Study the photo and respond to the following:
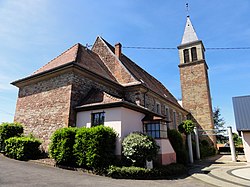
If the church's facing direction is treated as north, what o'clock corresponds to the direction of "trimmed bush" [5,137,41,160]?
The trimmed bush is roughly at 7 o'clock from the church.

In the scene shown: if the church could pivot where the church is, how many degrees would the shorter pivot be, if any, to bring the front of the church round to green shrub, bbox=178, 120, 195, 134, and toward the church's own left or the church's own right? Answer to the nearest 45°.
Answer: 0° — it already faces it

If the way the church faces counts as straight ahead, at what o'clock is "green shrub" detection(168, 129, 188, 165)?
The green shrub is roughly at 1 o'clock from the church.

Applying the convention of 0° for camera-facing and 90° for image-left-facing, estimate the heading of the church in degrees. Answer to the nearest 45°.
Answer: approximately 225°

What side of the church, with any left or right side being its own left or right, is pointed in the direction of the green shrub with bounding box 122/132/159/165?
right

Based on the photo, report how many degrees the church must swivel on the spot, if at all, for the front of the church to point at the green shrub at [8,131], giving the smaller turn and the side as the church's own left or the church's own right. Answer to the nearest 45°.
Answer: approximately 135° to the church's own left

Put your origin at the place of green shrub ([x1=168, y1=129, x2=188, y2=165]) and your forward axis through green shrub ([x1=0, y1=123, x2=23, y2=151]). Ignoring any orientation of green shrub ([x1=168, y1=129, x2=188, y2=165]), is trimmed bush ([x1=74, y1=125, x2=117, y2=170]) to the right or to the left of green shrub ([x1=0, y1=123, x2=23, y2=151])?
left
